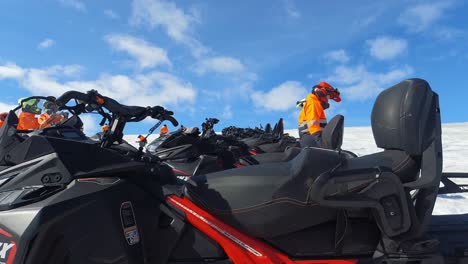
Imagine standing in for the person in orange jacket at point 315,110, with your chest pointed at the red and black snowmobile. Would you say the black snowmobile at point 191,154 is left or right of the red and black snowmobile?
right

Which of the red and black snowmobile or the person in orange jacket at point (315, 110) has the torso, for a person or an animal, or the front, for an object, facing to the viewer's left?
the red and black snowmobile

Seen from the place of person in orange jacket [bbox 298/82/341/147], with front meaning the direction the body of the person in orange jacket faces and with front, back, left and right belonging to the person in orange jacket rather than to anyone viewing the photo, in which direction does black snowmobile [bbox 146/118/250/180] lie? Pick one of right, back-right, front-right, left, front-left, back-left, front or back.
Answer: back-right

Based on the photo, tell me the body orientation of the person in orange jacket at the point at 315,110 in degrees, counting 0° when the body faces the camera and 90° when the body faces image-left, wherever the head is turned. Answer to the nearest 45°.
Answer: approximately 270°

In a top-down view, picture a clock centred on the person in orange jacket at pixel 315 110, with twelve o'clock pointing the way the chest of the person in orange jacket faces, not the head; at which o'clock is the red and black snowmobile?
The red and black snowmobile is roughly at 3 o'clock from the person in orange jacket.

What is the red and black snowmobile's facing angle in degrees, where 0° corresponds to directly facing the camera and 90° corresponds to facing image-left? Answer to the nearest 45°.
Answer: approximately 90°

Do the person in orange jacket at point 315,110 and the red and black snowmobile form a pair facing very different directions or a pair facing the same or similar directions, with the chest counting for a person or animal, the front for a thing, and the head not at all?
very different directions

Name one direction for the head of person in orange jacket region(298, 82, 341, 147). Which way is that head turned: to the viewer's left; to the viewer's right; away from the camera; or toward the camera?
to the viewer's right

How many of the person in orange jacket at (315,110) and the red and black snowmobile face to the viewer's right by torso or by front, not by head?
1

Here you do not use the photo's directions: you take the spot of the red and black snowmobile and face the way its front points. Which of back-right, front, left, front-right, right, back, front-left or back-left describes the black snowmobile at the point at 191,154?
right

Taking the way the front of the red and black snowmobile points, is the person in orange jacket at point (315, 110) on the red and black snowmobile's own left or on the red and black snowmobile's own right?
on the red and black snowmobile's own right
